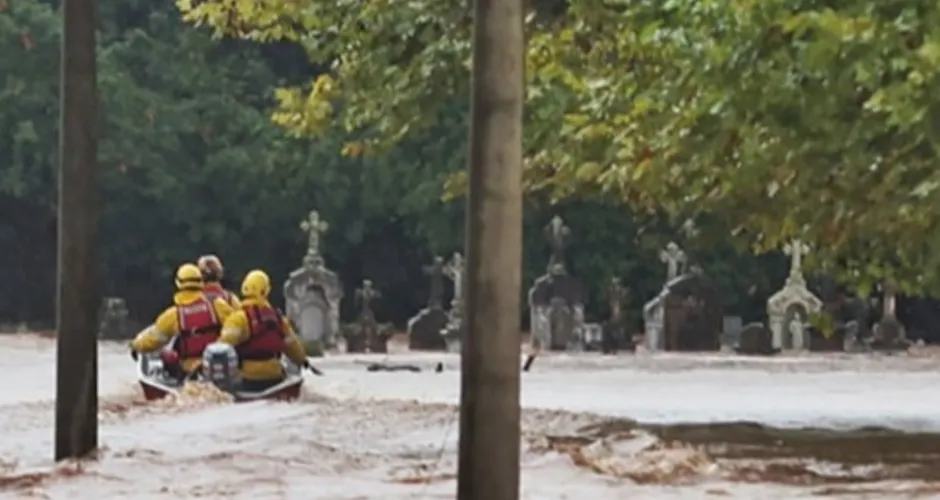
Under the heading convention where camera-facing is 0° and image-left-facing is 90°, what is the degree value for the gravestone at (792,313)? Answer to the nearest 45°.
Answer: approximately 0°

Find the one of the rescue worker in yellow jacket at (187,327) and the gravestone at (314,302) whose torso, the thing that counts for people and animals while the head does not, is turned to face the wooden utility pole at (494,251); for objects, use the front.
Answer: the gravestone

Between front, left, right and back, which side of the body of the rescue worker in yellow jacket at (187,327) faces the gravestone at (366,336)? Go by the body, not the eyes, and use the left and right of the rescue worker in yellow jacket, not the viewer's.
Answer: front

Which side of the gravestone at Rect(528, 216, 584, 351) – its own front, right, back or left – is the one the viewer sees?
front

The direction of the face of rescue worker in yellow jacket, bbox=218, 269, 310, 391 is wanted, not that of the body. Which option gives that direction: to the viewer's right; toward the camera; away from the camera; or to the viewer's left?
away from the camera

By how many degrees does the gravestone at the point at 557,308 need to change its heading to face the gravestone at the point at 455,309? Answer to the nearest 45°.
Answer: approximately 90° to its right

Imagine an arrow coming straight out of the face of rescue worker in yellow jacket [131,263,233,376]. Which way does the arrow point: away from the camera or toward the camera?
away from the camera

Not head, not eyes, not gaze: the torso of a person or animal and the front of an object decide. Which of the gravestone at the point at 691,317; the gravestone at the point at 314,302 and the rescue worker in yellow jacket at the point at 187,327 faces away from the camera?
the rescue worker in yellow jacket

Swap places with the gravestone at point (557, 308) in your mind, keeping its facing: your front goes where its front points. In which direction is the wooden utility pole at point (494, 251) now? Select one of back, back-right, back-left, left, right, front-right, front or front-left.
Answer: front

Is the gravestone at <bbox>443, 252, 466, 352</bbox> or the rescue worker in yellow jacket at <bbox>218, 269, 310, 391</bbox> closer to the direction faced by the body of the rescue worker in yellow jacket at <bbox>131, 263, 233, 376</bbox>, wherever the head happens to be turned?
the gravestone

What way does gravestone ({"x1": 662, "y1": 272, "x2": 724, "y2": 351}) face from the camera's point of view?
toward the camera

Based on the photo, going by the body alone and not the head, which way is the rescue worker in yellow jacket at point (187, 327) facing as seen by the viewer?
away from the camera

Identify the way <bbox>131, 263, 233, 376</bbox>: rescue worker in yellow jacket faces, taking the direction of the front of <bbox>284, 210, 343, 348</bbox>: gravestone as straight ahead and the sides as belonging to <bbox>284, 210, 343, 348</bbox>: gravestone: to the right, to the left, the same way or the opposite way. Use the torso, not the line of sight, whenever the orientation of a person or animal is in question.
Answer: the opposite way

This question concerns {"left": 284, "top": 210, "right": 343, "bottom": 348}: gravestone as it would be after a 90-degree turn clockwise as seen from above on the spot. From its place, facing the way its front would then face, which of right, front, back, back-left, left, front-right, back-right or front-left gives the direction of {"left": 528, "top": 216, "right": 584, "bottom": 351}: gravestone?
back
